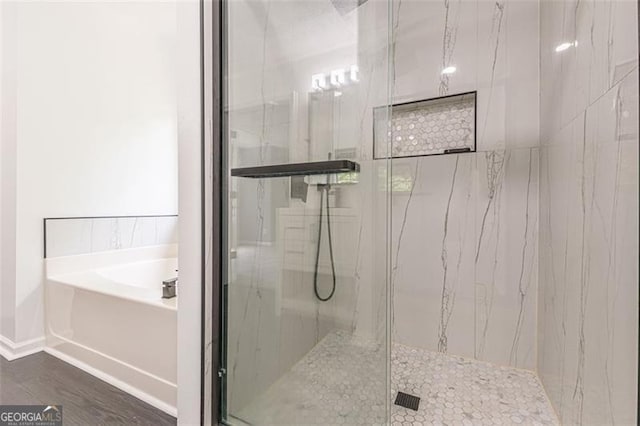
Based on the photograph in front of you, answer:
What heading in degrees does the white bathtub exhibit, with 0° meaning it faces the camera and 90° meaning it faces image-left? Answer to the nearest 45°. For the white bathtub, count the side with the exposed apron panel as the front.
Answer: approximately 45°

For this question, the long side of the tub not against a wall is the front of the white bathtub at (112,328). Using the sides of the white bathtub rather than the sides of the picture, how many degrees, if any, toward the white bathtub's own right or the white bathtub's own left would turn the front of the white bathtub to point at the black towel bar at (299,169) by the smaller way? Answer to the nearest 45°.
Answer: approximately 90° to the white bathtub's own left
